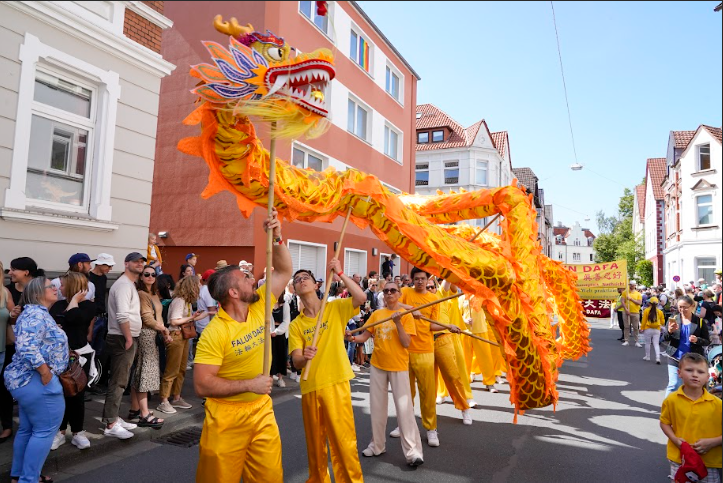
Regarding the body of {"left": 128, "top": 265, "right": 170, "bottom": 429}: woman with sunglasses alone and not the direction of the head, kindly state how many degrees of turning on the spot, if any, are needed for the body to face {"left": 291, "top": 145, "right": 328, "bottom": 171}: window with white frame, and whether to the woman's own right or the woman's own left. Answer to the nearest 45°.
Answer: approximately 90° to the woman's own left

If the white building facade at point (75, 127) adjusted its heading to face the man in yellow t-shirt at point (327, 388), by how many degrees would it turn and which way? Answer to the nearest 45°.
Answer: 0° — it already faces them

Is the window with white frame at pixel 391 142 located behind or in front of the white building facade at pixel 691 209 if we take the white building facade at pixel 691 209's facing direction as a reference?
in front

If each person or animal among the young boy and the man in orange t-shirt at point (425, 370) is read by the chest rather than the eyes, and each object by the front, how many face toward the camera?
2

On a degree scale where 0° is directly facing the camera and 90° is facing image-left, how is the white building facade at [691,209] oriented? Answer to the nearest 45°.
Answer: approximately 45°
